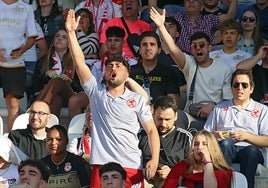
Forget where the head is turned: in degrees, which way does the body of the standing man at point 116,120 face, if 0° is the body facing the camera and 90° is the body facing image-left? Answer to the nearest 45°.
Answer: approximately 0°

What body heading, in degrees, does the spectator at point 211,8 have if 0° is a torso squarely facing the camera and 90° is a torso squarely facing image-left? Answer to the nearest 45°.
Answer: approximately 0°

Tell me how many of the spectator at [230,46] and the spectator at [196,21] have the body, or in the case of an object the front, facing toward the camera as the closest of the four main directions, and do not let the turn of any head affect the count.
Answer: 2

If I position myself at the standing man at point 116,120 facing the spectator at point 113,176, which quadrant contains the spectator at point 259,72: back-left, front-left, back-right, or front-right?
back-left

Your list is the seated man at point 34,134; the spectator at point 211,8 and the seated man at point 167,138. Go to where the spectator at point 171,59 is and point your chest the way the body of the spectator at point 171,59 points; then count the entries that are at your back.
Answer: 1
